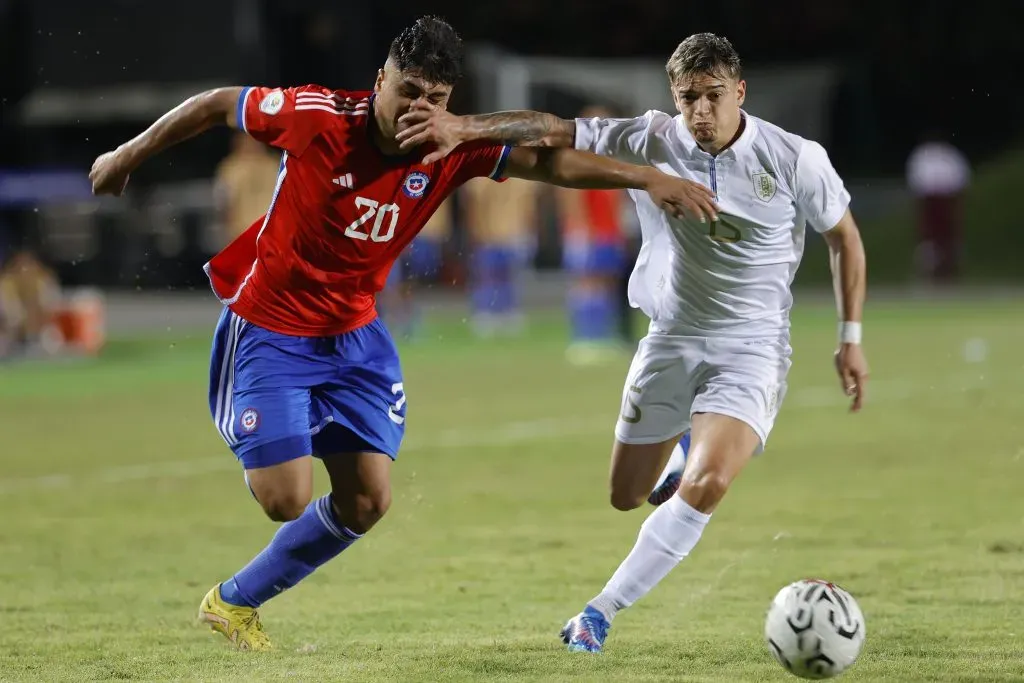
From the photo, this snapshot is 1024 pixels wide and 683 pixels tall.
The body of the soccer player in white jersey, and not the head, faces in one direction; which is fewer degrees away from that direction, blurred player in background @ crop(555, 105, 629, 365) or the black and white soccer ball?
the black and white soccer ball

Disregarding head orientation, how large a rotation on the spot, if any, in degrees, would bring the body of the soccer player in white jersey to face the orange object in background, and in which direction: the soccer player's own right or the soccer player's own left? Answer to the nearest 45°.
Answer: approximately 135° to the soccer player's own right

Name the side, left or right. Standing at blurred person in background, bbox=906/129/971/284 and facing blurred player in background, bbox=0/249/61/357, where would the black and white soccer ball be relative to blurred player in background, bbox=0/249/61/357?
left

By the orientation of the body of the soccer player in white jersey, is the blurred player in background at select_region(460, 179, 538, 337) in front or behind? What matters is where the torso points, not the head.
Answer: behind

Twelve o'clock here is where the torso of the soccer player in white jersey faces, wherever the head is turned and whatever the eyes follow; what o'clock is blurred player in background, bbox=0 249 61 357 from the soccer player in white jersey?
The blurred player in background is roughly at 5 o'clock from the soccer player in white jersey.

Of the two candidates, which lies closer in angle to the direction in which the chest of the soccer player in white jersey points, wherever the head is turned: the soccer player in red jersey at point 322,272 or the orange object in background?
the soccer player in red jersey

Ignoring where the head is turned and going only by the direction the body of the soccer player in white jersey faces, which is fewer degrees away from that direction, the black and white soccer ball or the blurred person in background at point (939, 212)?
the black and white soccer ball

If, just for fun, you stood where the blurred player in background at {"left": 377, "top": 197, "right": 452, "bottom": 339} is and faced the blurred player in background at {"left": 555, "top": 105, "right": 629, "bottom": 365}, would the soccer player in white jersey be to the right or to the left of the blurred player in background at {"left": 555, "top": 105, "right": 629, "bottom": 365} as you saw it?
right

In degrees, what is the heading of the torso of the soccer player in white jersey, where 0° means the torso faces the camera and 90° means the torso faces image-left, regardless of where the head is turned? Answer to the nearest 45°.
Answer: approximately 0°

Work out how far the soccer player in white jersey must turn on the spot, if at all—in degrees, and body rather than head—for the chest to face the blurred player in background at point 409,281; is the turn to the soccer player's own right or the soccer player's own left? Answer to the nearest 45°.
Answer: approximately 180°
